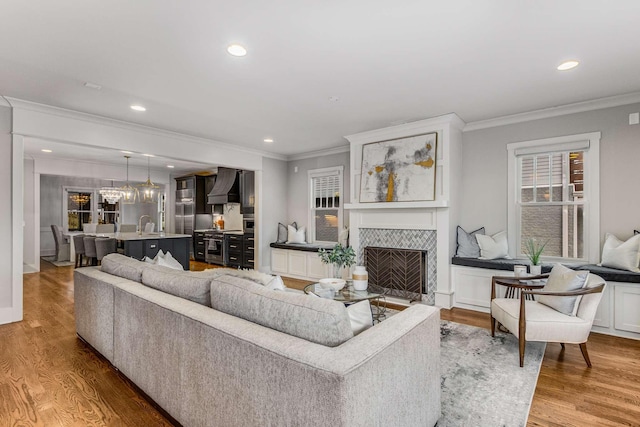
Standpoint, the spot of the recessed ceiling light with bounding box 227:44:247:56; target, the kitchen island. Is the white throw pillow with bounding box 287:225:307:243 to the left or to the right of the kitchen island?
right

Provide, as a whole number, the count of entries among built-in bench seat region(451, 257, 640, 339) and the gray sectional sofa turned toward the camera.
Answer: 1

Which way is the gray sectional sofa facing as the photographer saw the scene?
facing away from the viewer and to the right of the viewer

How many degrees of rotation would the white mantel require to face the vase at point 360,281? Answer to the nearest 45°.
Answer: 0° — it already faces it

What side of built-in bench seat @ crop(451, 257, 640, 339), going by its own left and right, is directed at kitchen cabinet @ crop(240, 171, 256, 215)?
right

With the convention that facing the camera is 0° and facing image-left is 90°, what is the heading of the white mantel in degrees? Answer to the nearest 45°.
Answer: approximately 45°
